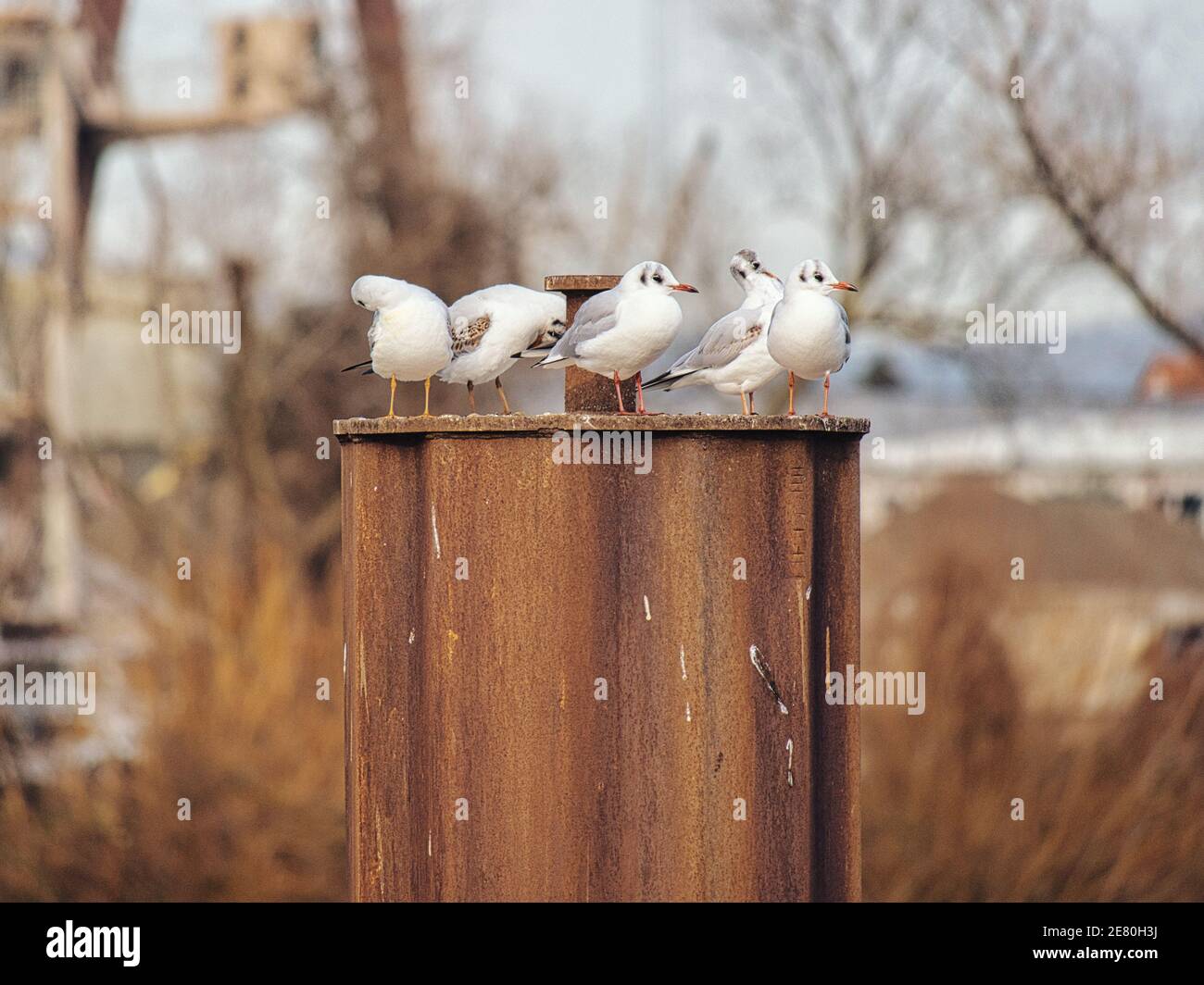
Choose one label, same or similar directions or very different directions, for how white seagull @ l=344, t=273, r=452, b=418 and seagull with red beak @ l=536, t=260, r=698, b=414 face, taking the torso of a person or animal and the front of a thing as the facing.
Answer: same or similar directions

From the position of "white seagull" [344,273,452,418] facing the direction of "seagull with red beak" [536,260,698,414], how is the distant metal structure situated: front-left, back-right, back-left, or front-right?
back-left

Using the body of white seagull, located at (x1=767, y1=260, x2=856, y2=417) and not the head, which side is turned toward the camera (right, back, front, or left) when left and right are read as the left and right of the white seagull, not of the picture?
front

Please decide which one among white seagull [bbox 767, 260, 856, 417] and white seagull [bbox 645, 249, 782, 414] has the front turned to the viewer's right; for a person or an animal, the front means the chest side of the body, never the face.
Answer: white seagull [bbox 645, 249, 782, 414]

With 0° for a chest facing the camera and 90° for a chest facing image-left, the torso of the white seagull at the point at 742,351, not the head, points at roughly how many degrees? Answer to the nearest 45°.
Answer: approximately 270°

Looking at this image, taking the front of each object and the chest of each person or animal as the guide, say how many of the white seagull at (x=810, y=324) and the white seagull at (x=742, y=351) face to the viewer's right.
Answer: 1

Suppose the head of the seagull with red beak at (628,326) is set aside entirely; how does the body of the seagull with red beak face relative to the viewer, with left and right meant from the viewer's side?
facing the viewer and to the right of the viewer

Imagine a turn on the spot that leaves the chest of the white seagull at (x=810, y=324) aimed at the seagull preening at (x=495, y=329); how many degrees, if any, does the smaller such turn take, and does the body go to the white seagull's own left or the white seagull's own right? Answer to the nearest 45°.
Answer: approximately 90° to the white seagull's own right

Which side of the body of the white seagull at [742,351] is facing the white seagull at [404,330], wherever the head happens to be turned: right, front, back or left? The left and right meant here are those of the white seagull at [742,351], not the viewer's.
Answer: back
